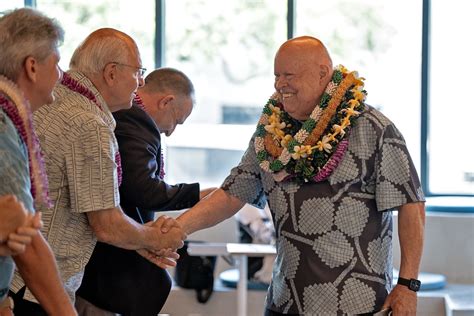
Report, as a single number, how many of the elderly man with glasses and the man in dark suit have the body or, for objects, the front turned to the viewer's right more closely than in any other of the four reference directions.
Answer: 2

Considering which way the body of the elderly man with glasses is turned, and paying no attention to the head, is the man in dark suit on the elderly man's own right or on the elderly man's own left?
on the elderly man's own left

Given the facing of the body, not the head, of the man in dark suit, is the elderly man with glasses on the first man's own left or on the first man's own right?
on the first man's own right

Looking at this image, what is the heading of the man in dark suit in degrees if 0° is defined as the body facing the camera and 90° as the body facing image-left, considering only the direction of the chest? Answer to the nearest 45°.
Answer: approximately 270°

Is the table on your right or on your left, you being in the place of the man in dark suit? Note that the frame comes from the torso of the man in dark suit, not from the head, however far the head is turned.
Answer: on your left

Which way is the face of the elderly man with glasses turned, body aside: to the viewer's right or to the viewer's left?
to the viewer's right

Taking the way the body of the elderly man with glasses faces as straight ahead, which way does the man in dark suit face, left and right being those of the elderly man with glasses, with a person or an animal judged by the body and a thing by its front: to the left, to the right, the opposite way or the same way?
the same way

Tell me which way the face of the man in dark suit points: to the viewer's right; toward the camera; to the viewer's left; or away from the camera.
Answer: to the viewer's right

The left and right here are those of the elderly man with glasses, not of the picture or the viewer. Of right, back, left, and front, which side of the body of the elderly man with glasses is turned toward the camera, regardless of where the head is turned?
right
